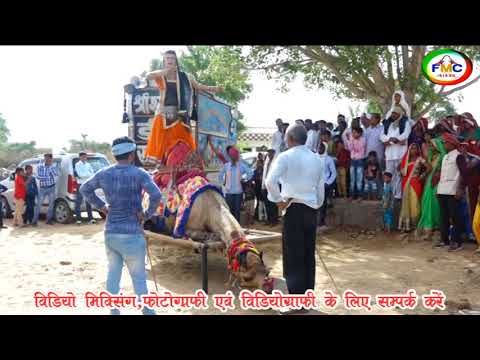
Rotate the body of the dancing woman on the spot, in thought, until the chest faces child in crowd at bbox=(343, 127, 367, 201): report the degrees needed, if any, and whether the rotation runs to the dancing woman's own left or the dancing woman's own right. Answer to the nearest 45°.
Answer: approximately 135° to the dancing woman's own left

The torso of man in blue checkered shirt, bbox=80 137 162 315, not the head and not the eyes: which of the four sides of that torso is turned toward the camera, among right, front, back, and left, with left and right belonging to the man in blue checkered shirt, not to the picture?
back

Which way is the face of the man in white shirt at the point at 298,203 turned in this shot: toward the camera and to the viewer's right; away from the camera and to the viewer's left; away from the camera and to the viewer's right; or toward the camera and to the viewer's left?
away from the camera and to the viewer's left

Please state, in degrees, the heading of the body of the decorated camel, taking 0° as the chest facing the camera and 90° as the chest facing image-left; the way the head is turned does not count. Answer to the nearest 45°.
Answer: approximately 315°

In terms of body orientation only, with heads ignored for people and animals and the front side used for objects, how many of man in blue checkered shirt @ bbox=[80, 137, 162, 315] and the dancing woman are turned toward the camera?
1
